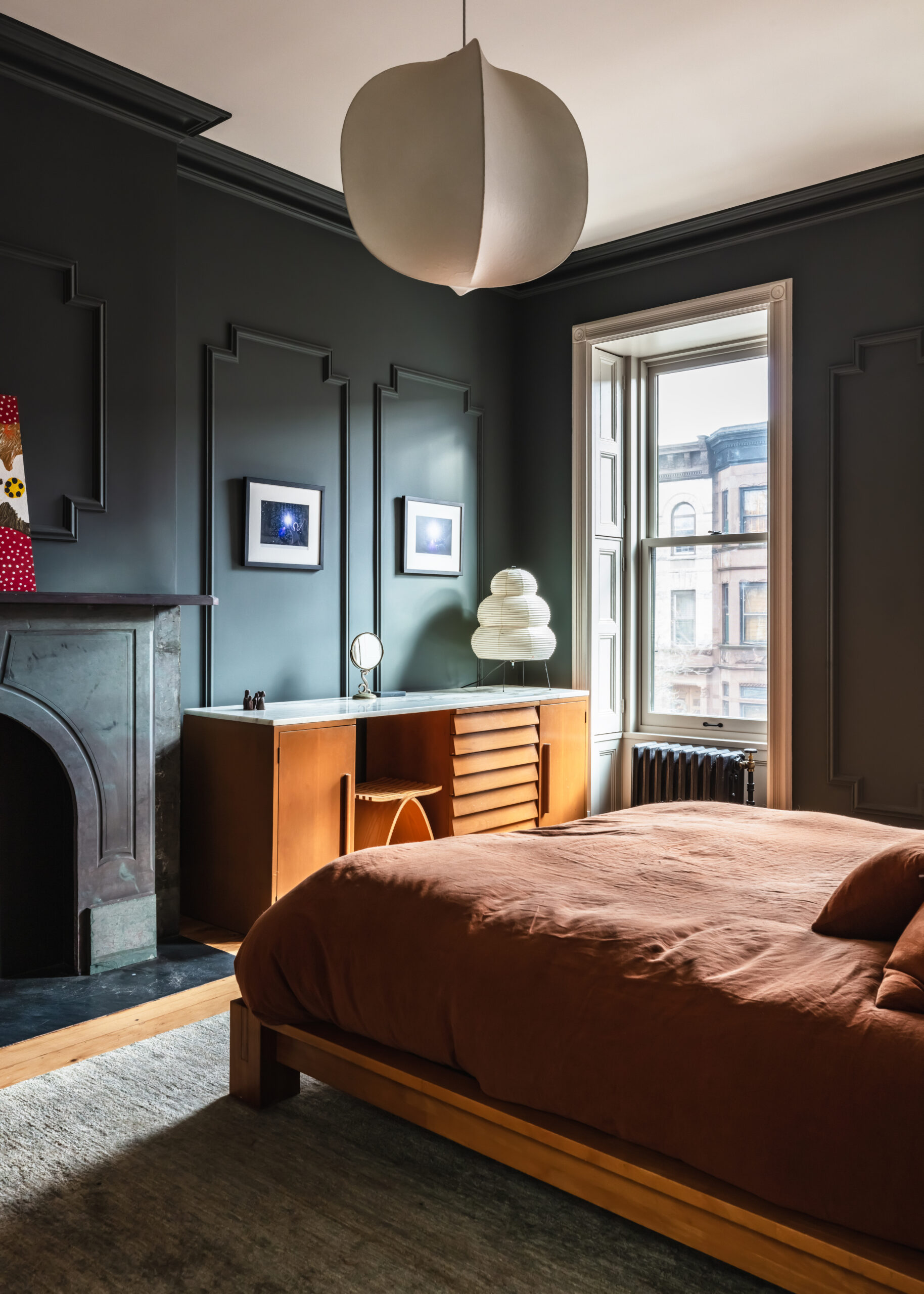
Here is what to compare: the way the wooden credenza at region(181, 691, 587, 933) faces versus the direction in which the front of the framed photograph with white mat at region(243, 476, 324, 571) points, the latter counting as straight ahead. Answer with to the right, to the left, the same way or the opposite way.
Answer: the same way

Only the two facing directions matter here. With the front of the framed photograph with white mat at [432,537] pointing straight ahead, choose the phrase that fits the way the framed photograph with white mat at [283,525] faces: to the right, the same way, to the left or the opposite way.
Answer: the same way

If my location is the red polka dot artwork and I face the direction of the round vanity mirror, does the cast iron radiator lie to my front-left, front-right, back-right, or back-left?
front-right

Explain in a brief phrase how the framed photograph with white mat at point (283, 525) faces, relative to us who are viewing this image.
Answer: facing the viewer and to the right of the viewer

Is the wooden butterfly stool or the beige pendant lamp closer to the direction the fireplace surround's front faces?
the beige pendant lamp

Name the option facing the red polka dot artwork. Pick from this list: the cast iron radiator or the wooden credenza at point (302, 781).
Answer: the cast iron radiator

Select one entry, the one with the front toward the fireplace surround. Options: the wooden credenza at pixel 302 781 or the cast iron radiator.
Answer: the cast iron radiator

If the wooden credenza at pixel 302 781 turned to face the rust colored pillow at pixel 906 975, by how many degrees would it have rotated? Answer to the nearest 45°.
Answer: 0° — it already faces it

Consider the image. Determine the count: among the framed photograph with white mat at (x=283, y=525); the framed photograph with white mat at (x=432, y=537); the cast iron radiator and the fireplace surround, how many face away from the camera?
0

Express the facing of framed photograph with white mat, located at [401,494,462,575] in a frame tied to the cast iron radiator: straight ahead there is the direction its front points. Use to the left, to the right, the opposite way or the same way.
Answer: to the left

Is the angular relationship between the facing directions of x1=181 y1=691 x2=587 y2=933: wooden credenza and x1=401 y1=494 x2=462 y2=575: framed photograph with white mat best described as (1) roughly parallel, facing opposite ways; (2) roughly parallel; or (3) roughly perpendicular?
roughly parallel

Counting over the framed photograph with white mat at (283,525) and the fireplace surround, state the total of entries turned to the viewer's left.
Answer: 0

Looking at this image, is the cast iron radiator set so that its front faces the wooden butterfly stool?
yes
